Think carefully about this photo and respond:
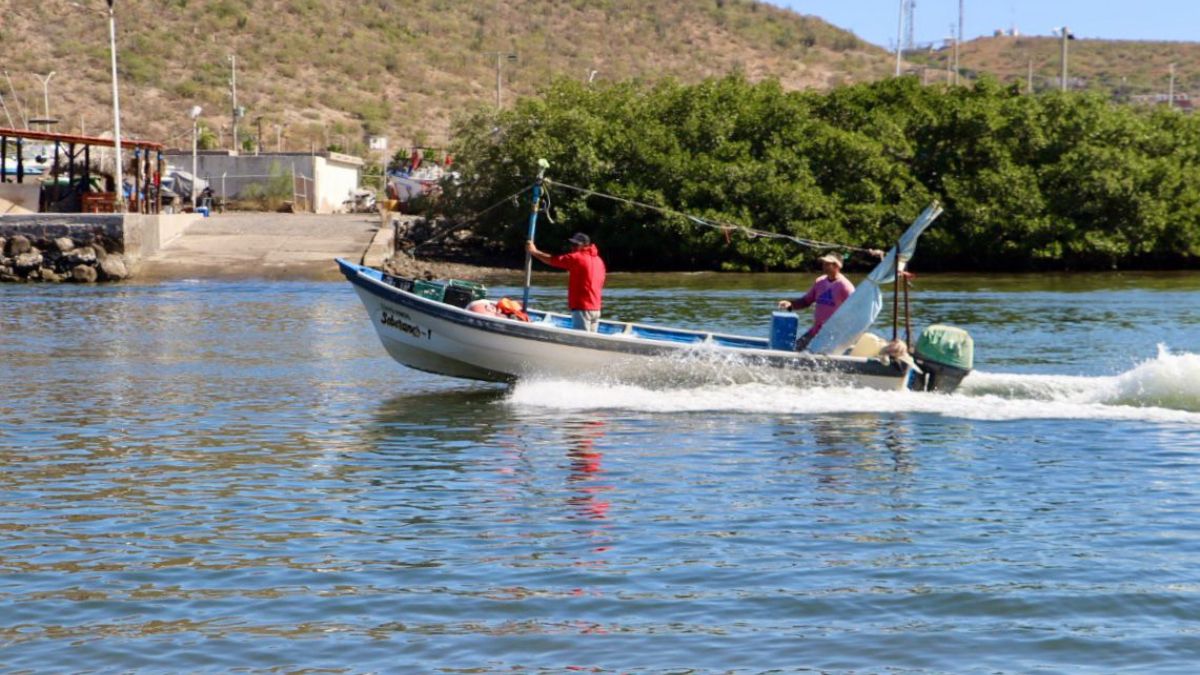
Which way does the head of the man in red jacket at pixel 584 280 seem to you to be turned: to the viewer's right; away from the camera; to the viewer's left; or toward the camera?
to the viewer's left

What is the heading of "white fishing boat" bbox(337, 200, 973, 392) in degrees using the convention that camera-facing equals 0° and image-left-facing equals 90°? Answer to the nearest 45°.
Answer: approximately 90°
